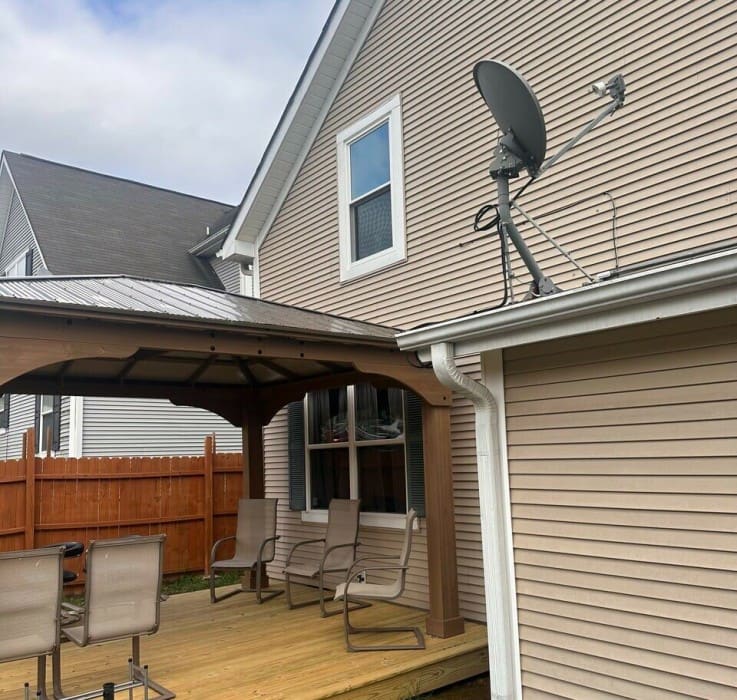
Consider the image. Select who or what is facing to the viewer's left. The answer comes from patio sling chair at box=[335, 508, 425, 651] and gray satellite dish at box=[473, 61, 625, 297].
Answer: the patio sling chair

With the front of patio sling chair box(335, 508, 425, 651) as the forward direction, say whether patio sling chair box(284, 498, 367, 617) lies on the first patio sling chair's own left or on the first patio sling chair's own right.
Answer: on the first patio sling chair's own right

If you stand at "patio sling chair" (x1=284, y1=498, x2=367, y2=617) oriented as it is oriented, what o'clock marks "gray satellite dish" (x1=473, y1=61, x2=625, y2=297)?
The gray satellite dish is roughly at 10 o'clock from the patio sling chair.

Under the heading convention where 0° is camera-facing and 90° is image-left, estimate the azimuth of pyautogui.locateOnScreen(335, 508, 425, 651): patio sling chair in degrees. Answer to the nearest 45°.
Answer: approximately 90°

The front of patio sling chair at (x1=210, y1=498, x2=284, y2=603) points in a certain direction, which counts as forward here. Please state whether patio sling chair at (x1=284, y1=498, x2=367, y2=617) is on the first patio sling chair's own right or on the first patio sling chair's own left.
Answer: on the first patio sling chair's own left

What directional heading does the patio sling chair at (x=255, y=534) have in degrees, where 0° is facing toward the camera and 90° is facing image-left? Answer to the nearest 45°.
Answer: approximately 45°

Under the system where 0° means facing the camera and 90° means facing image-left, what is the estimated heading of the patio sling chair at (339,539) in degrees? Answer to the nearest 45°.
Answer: approximately 45°
